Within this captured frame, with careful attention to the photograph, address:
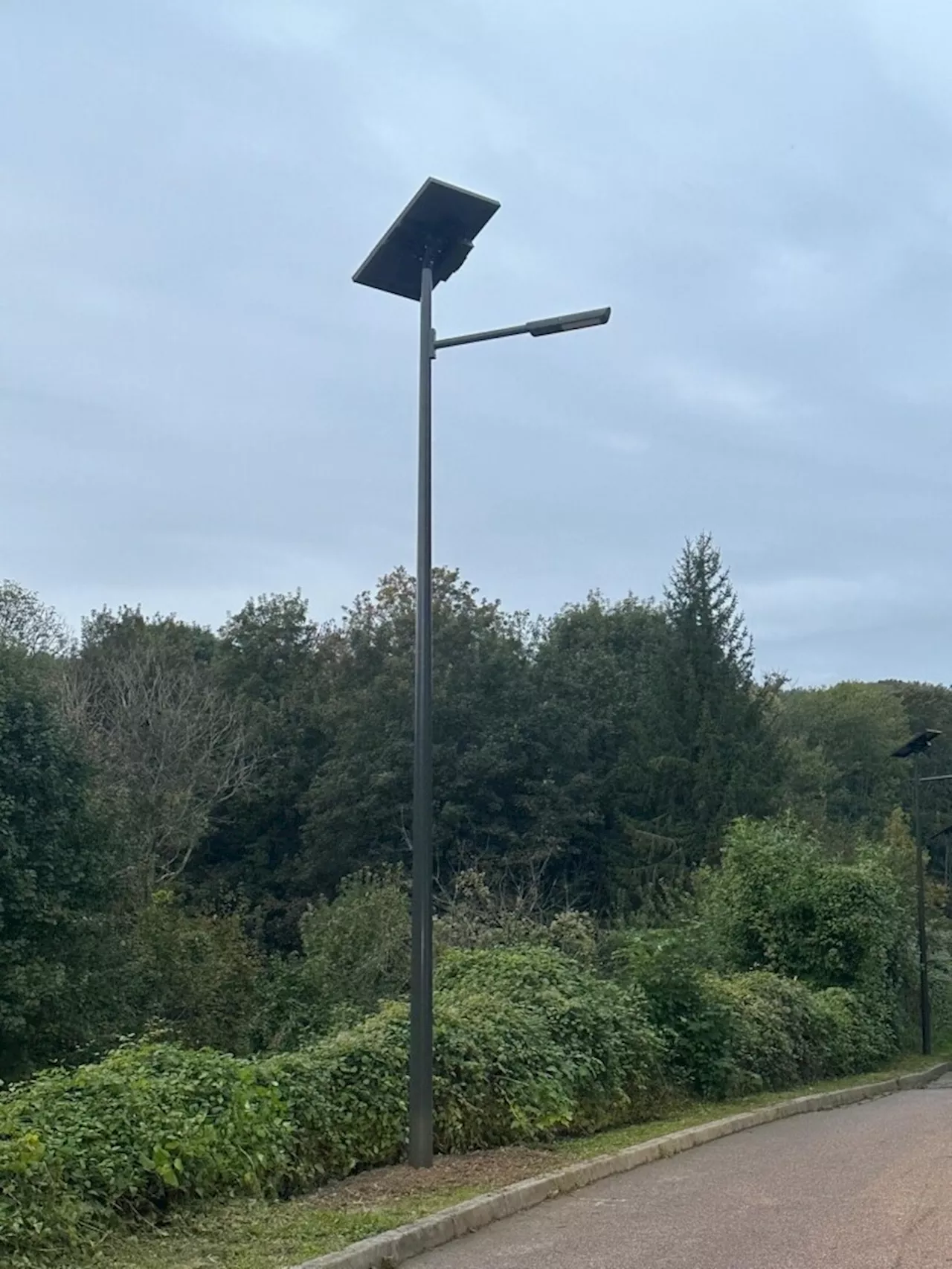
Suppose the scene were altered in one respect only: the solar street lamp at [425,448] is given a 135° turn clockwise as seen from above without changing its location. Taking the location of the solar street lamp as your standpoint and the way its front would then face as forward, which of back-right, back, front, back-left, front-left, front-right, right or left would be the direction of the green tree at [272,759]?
back-right

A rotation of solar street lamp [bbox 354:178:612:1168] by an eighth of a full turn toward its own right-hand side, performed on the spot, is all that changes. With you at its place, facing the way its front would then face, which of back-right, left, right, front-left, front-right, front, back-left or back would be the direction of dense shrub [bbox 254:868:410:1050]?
back-left

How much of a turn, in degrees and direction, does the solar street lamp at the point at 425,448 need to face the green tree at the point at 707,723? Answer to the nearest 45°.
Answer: approximately 90° to its left

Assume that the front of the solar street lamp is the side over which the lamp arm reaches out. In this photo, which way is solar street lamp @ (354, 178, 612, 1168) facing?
to the viewer's right

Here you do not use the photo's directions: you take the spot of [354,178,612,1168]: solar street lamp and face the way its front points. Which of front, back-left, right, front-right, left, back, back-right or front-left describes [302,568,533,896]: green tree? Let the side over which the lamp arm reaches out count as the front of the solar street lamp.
left

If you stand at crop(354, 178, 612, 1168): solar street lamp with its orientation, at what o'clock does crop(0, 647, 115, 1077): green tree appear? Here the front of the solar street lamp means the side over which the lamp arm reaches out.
The green tree is roughly at 8 o'clock from the solar street lamp.

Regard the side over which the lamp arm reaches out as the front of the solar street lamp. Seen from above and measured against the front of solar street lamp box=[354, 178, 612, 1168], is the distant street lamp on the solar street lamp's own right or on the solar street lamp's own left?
on the solar street lamp's own left

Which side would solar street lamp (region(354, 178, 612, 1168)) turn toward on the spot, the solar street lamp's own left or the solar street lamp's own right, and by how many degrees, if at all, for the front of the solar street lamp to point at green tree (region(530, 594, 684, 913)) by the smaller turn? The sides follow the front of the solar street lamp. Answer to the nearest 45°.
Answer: approximately 90° to the solar street lamp's own left
